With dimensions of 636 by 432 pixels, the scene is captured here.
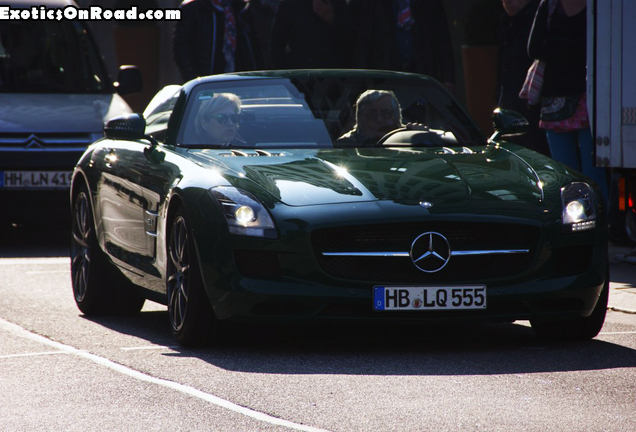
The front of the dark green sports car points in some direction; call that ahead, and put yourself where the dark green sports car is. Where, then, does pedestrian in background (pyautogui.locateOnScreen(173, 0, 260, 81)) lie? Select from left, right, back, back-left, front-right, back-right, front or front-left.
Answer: back-left

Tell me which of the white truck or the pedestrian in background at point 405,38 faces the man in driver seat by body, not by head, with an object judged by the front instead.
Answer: the pedestrian in background

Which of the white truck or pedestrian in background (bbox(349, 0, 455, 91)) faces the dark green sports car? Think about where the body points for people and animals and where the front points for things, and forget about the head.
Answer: the pedestrian in background

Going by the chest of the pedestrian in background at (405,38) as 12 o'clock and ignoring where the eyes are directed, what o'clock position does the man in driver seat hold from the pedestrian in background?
The man in driver seat is roughly at 12 o'clock from the pedestrian in background.

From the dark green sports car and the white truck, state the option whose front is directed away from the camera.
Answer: the white truck

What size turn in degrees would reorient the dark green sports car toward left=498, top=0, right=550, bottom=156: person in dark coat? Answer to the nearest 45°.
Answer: approximately 135° to its left

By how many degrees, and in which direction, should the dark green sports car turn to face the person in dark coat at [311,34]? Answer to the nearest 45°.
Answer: approximately 135° to its left

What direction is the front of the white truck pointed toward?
away from the camera

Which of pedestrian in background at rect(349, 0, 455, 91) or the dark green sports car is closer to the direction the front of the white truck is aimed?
the pedestrian in background

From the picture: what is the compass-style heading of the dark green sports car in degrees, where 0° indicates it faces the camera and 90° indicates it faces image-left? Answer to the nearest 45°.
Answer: approximately 315°

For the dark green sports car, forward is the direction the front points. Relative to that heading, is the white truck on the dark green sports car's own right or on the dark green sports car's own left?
on the dark green sports car's own left
